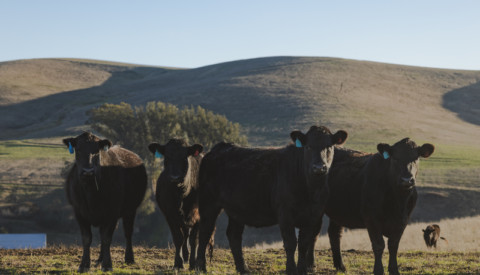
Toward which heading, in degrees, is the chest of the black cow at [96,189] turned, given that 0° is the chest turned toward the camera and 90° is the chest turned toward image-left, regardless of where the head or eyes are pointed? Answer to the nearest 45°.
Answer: approximately 45°

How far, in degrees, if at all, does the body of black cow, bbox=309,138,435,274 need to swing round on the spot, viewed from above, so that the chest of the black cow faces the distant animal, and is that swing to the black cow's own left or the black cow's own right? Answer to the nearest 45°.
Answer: approximately 135° to the black cow's own left

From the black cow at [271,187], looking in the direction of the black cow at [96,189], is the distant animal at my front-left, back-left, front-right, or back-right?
back-right

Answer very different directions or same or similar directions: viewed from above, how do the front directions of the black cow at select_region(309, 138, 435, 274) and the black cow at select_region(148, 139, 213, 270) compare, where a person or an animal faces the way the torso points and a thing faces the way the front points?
same or similar directions

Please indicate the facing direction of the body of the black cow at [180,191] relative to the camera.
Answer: toward the camera

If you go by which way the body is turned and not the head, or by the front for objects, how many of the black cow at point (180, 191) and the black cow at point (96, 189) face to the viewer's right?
0

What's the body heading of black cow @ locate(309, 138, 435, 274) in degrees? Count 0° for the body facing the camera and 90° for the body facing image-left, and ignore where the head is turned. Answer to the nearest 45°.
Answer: approximately 315°

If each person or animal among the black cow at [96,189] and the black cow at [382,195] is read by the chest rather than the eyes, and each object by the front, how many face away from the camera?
0

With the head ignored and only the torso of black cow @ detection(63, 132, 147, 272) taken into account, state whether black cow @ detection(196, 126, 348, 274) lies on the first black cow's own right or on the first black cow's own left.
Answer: on the first black cow's own left

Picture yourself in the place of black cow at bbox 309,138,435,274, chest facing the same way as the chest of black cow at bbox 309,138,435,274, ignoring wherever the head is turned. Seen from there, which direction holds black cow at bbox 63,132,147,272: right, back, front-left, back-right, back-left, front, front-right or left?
back-right

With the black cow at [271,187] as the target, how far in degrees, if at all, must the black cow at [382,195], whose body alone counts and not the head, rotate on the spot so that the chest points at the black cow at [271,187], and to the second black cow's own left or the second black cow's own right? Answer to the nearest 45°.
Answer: approximately 135° to the second black cow's own right

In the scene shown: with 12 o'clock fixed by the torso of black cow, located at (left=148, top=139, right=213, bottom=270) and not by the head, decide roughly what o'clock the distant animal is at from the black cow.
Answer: The distant animal is roughly at 8 o'clock from the black cow.

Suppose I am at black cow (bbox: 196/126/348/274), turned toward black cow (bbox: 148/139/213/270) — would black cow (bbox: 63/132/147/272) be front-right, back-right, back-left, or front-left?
front-left

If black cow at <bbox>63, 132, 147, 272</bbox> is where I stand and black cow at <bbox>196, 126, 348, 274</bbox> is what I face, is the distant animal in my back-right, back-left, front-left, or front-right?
front-left

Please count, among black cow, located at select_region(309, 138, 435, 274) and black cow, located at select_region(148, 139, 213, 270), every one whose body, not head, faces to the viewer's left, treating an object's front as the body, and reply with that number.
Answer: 0

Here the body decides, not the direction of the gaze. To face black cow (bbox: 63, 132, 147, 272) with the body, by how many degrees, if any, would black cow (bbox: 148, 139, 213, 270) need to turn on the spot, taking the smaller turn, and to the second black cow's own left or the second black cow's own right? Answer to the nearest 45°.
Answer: approximately 90° to the second black cow's own right
